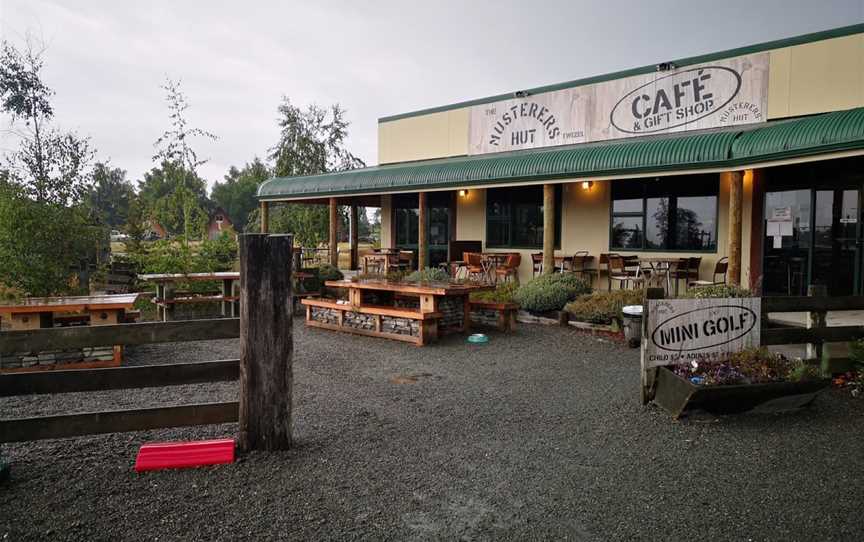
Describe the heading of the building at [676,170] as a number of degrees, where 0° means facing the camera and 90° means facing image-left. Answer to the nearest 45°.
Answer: approximately 45°

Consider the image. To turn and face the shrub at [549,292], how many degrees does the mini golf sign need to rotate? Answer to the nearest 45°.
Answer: approximately 135° to its right

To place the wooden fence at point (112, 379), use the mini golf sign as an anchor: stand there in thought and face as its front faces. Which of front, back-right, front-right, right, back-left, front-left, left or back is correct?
front-right

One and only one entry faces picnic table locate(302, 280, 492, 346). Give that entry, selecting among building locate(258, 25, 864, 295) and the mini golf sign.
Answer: the building

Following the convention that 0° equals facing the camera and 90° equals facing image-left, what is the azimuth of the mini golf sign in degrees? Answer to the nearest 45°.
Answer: approximately 0°

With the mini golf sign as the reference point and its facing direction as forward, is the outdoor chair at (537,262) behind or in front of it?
behind

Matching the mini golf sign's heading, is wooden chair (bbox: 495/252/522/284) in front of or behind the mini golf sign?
behind

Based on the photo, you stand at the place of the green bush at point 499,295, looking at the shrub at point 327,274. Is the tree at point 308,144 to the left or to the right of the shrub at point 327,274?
right
